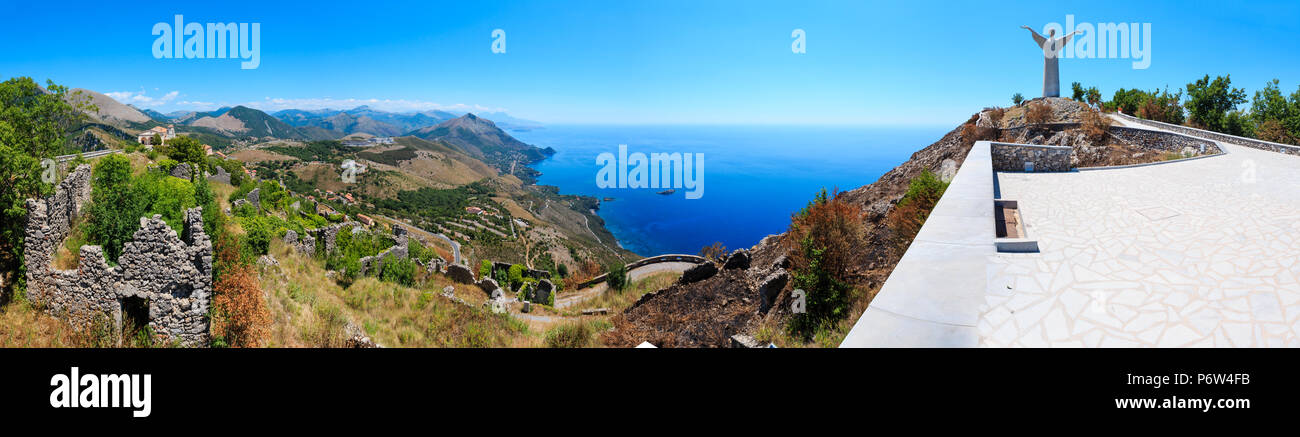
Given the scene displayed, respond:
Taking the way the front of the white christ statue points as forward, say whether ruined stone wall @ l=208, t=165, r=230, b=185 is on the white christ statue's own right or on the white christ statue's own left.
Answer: on the white christ statue's own right

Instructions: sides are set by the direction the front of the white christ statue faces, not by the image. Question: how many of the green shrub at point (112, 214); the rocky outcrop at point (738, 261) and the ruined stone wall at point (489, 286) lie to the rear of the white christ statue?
0

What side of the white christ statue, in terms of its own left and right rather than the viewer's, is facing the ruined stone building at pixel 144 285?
front

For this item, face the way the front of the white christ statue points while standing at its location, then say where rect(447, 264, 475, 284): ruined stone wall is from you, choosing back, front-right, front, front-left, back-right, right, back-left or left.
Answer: front-right

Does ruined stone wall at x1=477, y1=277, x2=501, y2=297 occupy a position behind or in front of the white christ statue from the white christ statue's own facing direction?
in front

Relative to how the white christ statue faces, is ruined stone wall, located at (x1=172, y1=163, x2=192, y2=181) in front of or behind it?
in front

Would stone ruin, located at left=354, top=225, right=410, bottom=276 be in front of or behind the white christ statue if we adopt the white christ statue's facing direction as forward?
in front

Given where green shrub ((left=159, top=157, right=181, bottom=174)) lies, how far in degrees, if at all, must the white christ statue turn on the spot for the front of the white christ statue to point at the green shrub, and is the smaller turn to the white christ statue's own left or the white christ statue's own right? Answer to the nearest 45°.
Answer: approximately 45° to the white christ statue's own right

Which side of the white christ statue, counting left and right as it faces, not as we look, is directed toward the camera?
front
